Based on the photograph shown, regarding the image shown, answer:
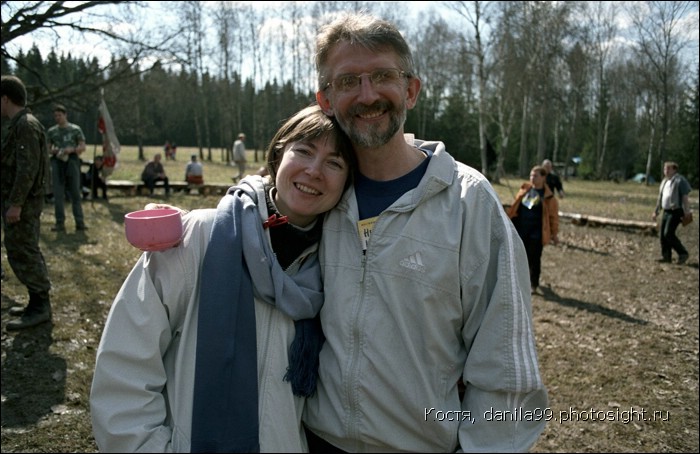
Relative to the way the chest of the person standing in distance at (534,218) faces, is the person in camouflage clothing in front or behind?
in front

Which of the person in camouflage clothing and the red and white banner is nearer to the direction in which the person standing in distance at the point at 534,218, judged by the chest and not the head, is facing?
the person in camouflage clothing

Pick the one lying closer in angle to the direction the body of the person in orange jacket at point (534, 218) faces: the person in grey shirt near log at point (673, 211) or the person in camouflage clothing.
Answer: the person in camouflage clothing

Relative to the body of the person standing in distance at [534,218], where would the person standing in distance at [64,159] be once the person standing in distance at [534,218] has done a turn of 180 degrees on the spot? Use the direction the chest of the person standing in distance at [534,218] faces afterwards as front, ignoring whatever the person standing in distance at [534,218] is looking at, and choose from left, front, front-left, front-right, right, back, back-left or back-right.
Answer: back-left

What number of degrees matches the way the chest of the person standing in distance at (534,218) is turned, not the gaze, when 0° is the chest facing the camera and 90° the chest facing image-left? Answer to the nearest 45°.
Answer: approximately 45°
